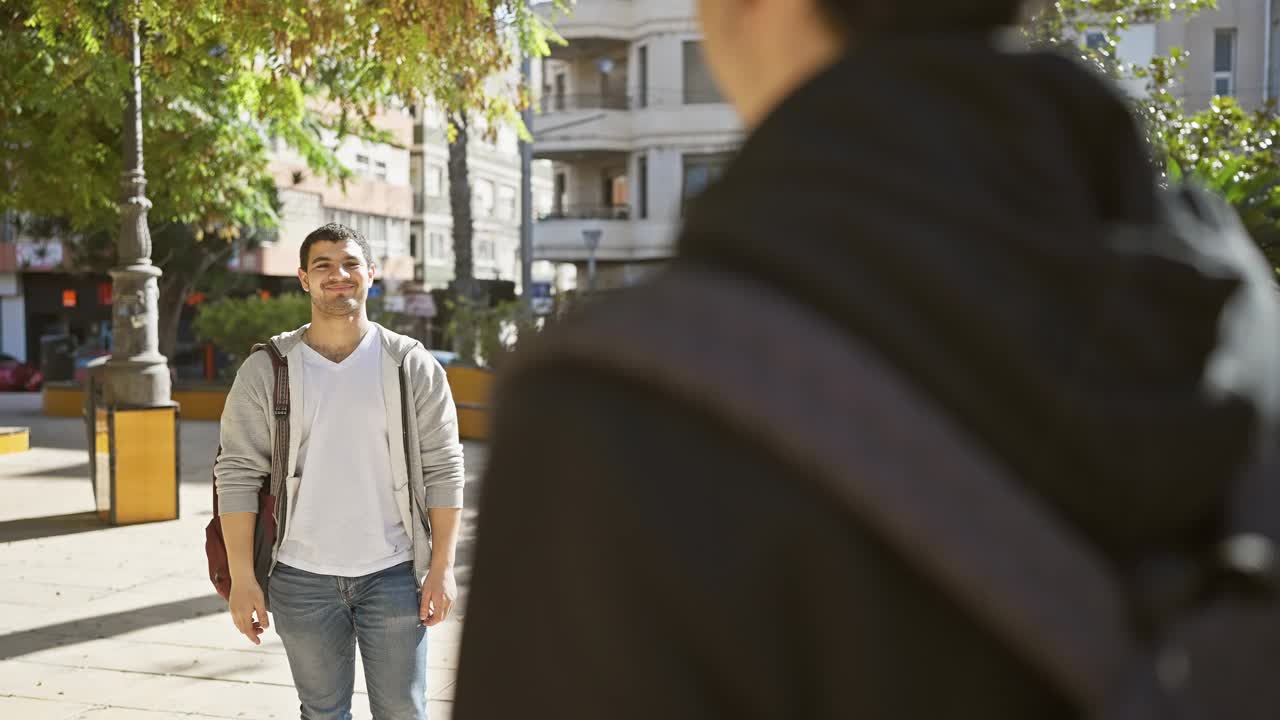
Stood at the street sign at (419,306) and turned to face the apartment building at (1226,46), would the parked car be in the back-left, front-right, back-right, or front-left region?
back-left

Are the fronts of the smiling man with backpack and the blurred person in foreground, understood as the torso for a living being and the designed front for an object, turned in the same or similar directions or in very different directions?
very different directions

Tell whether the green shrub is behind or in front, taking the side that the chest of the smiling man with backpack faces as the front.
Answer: behind

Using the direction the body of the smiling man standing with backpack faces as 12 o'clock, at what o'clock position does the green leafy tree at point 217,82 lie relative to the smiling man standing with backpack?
The green leafy tree is roughly at 6 o'clock from the smiling man standing with backpack.

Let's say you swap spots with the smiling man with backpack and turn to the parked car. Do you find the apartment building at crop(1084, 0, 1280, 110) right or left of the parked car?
right

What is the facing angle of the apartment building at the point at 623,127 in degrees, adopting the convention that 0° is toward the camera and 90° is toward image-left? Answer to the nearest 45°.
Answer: approximately 0°

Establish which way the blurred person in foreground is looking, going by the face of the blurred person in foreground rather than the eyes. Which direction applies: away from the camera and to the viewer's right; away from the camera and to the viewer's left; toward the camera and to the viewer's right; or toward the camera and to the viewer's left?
away from the camera and to the viewer's left

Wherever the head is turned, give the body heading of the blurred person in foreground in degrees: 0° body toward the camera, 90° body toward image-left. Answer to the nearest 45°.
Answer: approximately 135°

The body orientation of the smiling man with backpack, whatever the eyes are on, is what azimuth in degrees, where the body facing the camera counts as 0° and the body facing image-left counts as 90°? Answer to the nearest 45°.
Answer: approximately 0°
